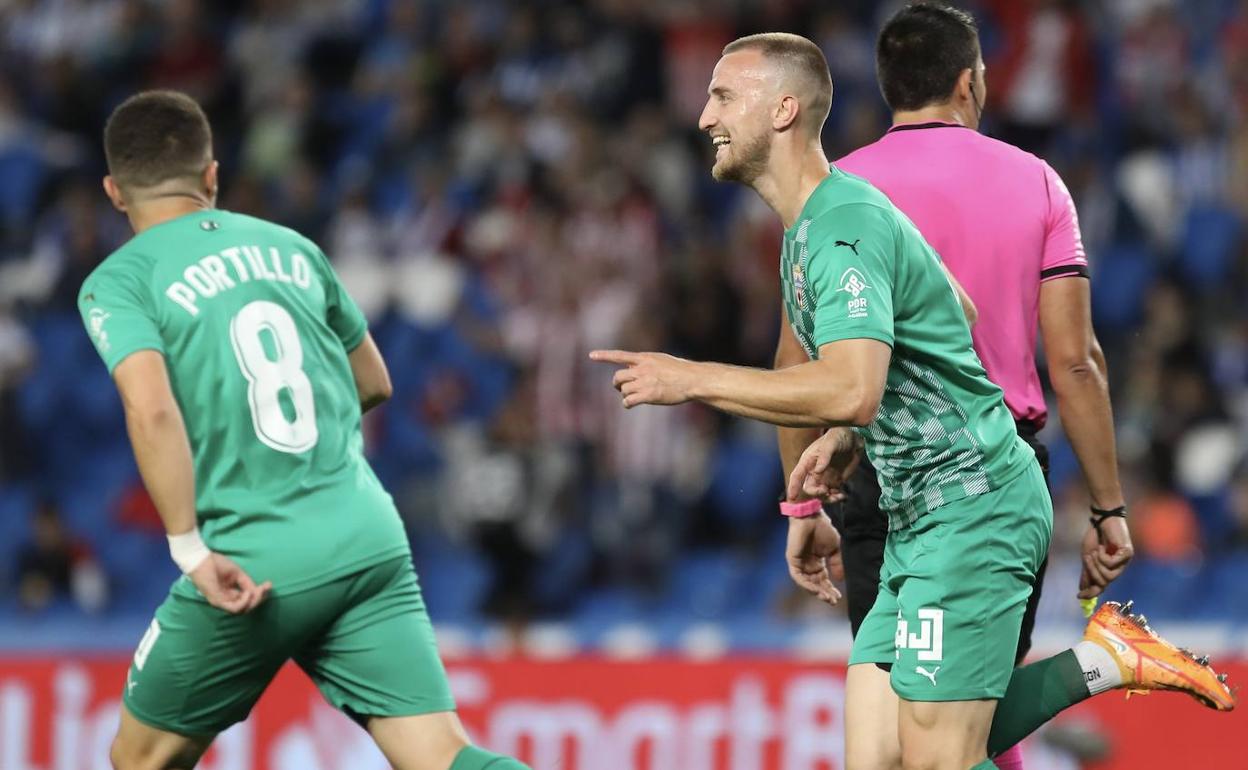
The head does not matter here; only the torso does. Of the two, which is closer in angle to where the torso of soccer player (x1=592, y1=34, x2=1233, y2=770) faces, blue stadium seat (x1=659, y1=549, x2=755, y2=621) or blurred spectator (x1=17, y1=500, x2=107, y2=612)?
the blurred spectator

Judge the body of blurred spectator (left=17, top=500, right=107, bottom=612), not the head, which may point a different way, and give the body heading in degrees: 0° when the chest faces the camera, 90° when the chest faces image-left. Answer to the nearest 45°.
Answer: approximately 0°

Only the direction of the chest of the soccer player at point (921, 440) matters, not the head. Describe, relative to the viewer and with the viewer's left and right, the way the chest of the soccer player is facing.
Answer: facing to the left of the viewer

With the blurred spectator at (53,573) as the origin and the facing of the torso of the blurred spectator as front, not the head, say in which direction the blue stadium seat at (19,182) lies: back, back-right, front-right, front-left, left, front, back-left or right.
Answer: back

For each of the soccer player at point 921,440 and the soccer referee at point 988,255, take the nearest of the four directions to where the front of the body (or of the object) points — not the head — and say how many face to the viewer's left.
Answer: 1
